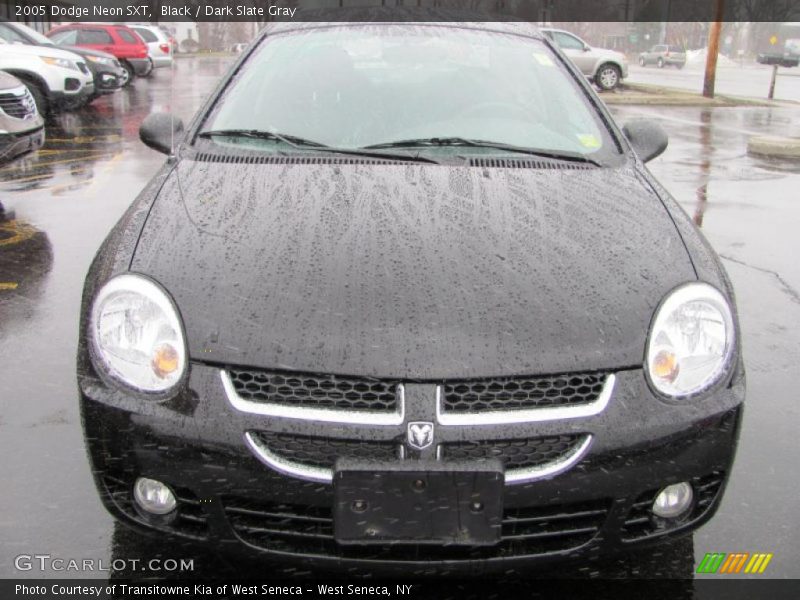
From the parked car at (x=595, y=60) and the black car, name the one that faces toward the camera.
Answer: the black car

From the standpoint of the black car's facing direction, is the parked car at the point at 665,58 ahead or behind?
behind

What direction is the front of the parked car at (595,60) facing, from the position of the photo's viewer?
facing to the right of the viewer

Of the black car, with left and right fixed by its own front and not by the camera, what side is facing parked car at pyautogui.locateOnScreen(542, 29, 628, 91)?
back

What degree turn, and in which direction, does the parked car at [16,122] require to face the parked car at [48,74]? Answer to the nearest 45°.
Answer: approximately 135° to its left

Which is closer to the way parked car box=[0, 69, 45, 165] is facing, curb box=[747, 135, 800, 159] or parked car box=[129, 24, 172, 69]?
the curb

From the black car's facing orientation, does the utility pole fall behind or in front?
behind

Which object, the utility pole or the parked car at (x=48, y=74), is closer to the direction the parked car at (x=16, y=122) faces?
the utility pole

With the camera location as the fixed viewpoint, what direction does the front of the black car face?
facing the viewer

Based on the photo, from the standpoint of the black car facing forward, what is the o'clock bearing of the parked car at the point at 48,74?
The parked car is roughly at 5 o'clock from the black car.

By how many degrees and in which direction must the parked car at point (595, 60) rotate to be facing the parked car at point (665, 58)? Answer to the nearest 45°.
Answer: approximately 90° to its left
